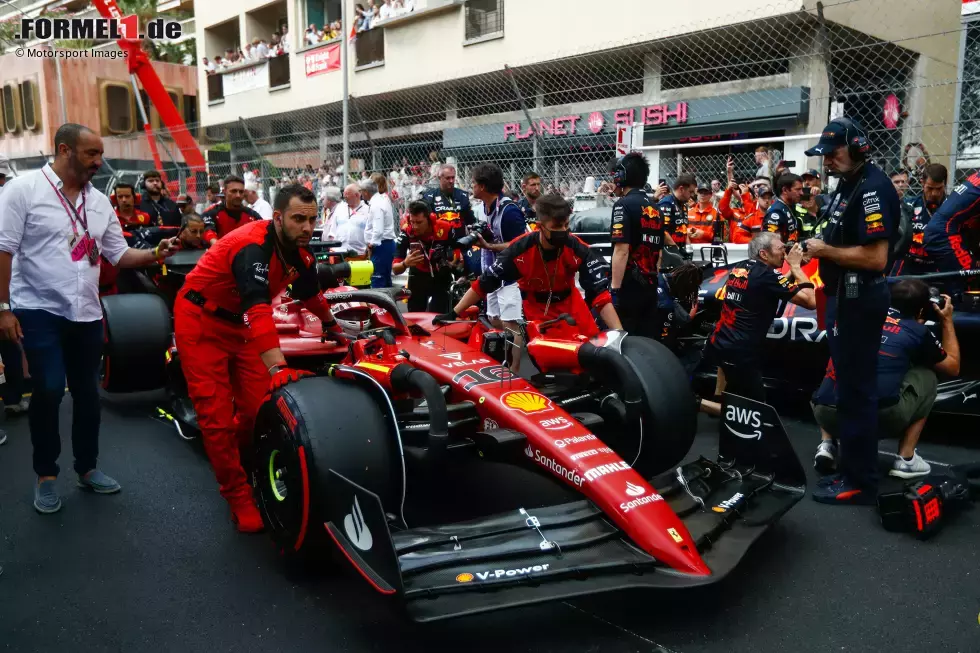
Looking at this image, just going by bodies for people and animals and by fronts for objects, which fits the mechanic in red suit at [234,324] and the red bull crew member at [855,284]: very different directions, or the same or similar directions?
very different directions

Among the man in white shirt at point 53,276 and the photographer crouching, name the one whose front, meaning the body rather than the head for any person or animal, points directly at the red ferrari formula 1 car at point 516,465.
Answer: the man in white shirt

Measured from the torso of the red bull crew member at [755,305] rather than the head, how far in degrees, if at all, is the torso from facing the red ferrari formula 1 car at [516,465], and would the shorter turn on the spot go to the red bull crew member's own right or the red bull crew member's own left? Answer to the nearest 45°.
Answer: approximately 135° to the red bull crew member's own right

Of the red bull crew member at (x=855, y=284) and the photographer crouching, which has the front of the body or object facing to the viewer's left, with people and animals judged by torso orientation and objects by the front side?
the red bull crew member

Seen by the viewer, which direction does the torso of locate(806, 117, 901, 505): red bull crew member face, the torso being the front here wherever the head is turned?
to the viewer's left

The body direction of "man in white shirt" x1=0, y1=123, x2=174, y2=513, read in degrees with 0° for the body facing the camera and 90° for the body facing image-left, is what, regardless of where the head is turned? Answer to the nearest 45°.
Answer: approximately 315°

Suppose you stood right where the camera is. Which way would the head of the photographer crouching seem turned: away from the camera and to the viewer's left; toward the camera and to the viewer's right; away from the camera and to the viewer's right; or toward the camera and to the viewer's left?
away from the camera and to the viewer's right

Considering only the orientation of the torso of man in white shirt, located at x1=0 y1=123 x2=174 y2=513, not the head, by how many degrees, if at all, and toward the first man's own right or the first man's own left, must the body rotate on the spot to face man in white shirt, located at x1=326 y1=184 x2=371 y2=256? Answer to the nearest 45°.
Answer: approximately 90° to the first man's own left

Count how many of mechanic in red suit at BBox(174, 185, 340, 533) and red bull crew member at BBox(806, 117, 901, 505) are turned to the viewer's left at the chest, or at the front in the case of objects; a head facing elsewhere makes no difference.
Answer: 1

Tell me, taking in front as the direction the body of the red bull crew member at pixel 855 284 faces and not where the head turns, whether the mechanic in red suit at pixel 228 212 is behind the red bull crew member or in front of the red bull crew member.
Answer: in front

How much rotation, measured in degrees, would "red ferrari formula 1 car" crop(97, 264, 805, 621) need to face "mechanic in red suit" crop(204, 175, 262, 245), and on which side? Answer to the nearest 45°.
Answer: approximately 180°
